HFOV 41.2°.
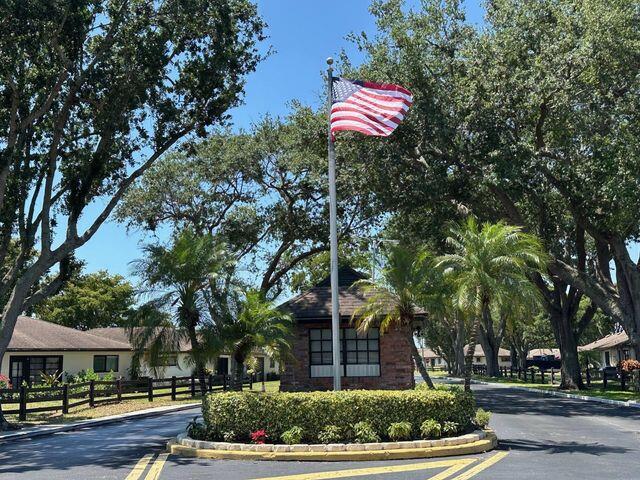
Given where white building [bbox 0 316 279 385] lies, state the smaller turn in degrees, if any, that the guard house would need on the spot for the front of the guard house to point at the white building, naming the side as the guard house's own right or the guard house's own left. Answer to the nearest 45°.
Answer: approximately 135° to the guard house's own right

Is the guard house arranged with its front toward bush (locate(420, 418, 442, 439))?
yes

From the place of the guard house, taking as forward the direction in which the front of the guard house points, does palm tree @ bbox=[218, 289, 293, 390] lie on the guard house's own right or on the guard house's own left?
on the guard house's own right

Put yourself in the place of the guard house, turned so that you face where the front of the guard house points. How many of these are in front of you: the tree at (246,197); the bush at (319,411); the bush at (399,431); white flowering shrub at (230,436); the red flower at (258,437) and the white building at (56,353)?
4

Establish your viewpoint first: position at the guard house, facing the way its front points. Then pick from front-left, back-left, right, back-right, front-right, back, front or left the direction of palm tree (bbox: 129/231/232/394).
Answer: front-right

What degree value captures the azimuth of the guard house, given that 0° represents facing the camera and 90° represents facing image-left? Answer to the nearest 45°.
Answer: approximately 0°

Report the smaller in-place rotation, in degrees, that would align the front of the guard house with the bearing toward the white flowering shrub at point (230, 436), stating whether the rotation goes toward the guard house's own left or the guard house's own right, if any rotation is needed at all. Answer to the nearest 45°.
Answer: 0° — it already faces it

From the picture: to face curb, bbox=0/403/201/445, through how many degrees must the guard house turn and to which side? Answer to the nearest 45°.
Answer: approximately 90° to its right

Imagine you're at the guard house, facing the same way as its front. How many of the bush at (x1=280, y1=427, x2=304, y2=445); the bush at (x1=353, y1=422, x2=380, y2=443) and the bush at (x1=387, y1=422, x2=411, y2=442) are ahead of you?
3

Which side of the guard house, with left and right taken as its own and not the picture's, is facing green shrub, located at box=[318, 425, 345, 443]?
front

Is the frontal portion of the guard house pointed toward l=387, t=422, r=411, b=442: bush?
yes

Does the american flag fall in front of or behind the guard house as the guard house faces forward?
in front

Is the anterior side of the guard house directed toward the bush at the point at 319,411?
yes
